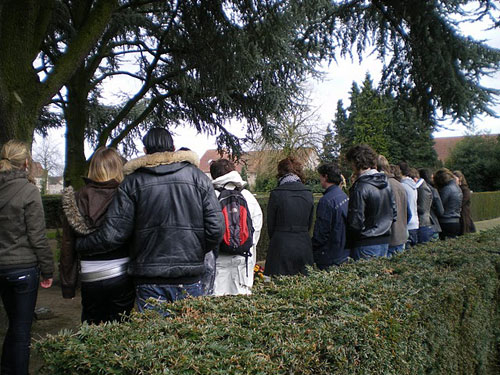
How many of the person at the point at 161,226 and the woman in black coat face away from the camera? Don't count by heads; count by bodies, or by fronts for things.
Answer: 2

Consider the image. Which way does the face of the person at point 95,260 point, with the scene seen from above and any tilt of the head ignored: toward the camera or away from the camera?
away from the camera

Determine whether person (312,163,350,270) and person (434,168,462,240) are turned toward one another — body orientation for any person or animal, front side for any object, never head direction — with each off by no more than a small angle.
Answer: no

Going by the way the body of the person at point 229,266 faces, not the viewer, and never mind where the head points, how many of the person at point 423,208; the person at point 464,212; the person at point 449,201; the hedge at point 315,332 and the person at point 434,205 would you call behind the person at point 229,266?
1

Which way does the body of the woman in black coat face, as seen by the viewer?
away from the camera

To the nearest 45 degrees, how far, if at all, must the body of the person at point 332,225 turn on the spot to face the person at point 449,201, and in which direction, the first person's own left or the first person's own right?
approximately 90° to the first person's own right

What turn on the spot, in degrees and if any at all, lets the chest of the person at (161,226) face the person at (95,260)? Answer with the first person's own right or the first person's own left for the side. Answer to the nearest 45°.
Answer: approximately 45° to the first person's own left

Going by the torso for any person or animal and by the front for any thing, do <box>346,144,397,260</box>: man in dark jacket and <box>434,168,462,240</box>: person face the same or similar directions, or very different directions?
same or similar directions

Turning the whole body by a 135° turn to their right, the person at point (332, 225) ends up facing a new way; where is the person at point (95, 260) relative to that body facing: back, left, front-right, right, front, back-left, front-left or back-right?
back-right

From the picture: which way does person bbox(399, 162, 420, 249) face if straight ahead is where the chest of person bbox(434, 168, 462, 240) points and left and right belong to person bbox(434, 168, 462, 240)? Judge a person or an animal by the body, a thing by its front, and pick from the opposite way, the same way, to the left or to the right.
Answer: the same way

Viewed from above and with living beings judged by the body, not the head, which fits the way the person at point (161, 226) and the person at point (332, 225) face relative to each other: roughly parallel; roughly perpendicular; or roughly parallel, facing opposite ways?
roughly parallel

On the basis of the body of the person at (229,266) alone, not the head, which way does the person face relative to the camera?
away from the camera

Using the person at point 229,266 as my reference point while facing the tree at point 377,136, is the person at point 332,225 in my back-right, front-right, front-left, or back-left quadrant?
front-right

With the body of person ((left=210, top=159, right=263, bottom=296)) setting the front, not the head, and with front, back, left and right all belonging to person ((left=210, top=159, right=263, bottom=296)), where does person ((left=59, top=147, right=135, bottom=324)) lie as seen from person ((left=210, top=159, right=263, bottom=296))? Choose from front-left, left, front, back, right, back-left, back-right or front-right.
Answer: back-left

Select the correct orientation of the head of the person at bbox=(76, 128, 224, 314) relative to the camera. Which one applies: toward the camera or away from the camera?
away from the camera

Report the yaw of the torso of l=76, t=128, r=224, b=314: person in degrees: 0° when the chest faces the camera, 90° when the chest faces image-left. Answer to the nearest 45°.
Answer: approximately 180°

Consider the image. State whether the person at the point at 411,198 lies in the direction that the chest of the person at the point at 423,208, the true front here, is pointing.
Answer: no
